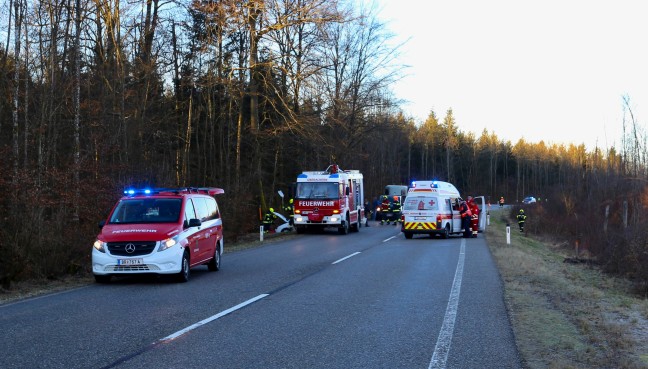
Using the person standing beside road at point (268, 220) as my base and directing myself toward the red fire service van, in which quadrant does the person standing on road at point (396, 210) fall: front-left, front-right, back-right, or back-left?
back-left

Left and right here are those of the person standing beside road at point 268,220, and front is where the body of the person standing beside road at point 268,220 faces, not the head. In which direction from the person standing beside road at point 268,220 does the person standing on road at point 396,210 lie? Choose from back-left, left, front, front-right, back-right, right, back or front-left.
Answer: front-left

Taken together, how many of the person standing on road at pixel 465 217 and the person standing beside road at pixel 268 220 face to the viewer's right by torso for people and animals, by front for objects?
1

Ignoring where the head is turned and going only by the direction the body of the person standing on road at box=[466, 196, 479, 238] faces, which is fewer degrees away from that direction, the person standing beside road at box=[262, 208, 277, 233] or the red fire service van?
the person standing beside road

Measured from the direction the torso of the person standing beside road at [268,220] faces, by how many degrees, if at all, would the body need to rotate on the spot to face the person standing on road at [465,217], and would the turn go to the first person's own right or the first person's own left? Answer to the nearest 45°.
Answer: approximately 45° to the first person's own right

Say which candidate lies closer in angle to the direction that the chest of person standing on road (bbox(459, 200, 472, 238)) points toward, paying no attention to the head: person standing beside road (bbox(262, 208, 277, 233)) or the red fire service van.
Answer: the person standing beside road

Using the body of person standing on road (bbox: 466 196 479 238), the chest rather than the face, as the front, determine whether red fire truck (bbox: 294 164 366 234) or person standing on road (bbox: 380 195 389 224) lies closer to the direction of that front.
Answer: the red fire truck

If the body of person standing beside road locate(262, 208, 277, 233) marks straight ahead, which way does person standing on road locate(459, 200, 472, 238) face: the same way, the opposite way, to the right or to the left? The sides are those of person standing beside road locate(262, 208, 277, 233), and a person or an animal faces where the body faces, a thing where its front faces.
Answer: the opposite way

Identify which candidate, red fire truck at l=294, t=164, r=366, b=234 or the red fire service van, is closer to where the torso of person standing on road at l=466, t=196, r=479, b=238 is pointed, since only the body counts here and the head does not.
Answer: the red fire truck

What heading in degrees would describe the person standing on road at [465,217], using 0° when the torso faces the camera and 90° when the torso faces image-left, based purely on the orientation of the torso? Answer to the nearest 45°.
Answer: approximately 90°

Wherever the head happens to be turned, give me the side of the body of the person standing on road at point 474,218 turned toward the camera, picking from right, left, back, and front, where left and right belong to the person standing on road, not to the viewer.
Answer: left

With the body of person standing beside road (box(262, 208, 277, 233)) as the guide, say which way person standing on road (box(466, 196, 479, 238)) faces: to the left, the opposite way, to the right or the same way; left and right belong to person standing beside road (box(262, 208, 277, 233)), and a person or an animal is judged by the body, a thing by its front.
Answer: the opposite way

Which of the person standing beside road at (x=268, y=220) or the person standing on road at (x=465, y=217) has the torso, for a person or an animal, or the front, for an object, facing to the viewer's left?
the person standing on road at (x=465, y=217)

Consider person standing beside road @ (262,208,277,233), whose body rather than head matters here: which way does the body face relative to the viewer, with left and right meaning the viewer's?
facing to the right of the viewer

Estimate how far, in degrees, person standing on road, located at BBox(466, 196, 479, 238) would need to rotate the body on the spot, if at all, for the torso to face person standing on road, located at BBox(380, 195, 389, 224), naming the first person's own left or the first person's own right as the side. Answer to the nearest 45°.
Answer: approximately 45° to the first person's own right
